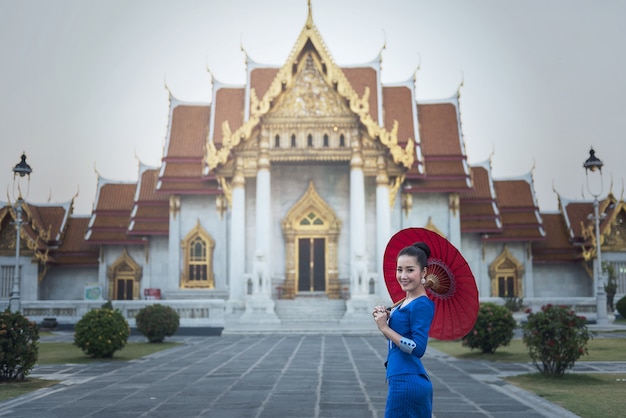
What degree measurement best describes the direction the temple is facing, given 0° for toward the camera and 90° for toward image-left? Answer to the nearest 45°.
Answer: approximately 0°

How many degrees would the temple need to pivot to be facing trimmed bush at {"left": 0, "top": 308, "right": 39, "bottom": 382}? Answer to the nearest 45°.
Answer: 0° — it already faces it

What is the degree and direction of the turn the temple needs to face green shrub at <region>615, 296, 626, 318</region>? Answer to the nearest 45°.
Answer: approximately 90° to its left

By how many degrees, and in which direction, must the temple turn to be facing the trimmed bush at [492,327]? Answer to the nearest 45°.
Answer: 0° — it already faces it

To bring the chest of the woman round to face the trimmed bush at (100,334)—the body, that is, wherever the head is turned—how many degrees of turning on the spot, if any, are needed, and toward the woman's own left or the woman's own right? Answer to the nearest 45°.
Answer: approximately 45° to the woman's own right

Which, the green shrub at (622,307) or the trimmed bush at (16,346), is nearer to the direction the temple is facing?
the trimmed bush
